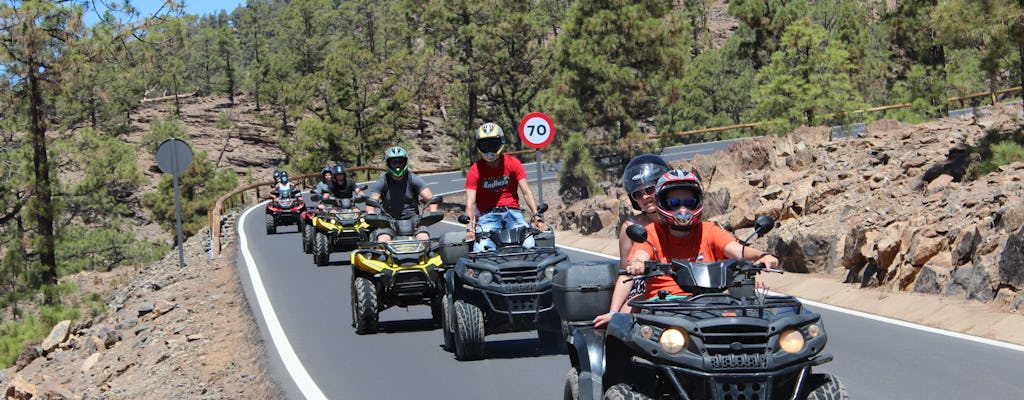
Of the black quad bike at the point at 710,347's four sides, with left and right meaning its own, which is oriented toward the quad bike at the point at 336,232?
back

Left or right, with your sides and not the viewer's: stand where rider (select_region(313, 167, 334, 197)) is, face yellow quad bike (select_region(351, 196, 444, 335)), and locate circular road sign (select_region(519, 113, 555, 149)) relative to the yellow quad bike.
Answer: left

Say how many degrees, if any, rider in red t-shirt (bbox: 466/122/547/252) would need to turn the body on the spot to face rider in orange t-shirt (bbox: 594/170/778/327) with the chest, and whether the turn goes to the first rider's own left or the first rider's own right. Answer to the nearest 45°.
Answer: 0° — they already face them

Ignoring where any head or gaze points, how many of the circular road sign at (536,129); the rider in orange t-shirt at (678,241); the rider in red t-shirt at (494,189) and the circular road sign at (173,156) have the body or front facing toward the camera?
3

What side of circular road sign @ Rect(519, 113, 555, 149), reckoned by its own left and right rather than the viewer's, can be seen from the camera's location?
front

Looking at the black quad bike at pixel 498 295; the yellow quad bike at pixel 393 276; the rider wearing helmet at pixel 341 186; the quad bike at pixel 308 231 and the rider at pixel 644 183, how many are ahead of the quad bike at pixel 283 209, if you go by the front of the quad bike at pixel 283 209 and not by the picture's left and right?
5

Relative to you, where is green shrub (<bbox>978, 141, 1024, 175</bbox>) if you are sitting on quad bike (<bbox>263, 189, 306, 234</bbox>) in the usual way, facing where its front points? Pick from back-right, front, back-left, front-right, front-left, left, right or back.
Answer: front-left

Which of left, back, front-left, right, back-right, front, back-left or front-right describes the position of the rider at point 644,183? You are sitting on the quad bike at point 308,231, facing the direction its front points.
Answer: front

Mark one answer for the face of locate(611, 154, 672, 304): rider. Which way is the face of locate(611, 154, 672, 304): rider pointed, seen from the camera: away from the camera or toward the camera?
toward the camera

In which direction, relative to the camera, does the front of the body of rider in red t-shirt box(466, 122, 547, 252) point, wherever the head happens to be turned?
toward the camera

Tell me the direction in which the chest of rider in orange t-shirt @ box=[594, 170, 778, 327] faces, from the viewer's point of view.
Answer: toward the camera

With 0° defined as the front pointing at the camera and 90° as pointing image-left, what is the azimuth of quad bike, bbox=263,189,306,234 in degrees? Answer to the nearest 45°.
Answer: approximately 0°

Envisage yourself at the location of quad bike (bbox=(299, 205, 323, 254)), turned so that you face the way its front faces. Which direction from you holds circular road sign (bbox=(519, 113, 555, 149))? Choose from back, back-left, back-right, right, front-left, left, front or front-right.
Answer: front-left

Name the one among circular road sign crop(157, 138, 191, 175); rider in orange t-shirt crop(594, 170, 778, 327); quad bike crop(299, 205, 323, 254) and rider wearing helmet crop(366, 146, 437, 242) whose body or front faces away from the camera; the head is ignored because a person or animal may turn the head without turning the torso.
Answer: the circular road sign
